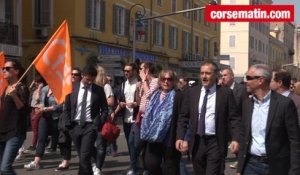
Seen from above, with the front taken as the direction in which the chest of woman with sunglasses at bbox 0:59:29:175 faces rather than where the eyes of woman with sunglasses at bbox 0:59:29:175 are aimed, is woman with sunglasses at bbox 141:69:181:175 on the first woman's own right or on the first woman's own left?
on the first woman's own left

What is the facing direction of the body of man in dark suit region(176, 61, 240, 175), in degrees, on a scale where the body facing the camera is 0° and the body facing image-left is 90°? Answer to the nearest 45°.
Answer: approximately 0°
